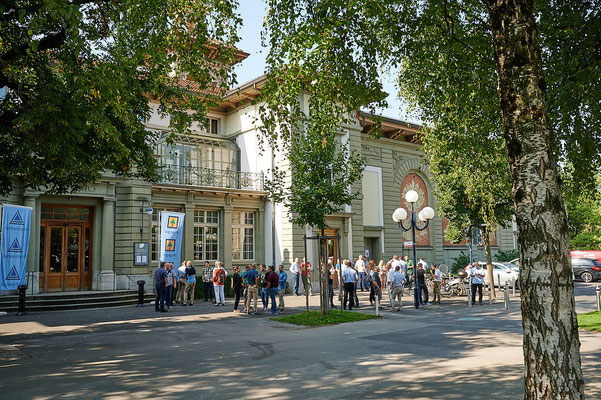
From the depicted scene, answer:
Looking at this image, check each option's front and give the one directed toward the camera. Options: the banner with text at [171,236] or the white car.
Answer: the banner with text

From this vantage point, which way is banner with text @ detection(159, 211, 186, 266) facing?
toward the camera

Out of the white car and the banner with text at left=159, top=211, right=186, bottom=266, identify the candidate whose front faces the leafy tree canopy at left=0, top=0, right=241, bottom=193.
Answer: the banner with text

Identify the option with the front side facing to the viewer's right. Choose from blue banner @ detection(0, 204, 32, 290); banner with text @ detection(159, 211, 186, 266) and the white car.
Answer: the white car

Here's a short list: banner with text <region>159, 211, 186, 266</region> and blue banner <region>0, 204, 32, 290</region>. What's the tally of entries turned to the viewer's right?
0

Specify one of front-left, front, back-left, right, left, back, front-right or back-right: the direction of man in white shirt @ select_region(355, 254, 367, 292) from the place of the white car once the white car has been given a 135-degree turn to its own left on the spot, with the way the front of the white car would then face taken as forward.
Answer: left

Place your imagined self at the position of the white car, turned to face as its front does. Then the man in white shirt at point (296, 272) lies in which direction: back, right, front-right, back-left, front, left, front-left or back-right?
back-right

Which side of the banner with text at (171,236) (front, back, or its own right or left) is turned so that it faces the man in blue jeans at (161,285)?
front

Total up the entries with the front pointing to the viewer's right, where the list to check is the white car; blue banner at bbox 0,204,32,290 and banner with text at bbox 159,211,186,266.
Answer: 1

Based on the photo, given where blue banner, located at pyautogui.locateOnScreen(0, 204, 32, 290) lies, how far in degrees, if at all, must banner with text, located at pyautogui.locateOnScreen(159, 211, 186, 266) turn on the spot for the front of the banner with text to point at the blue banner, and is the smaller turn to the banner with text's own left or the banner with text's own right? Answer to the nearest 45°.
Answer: approximately 45° to the banner with text's own right

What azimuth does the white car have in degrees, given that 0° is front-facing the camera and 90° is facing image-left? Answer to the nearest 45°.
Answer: approximately 270°

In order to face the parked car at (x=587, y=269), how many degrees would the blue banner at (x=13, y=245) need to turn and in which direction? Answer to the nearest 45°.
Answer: approximately 90° to its left

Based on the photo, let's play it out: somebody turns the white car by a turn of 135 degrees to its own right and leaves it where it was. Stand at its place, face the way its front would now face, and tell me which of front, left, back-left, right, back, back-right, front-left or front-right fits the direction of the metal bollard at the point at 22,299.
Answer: front

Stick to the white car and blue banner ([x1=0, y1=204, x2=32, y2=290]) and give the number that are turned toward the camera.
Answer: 1

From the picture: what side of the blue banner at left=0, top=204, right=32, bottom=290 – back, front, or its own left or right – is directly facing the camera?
front
